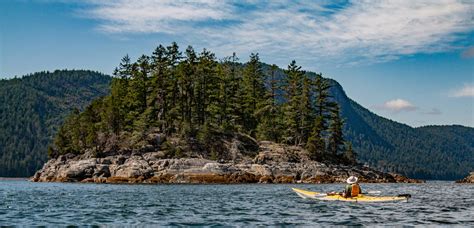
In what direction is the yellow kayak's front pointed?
to the viewer's left
